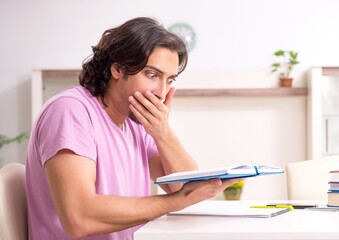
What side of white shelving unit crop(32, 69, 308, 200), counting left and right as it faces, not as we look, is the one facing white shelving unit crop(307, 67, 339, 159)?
left

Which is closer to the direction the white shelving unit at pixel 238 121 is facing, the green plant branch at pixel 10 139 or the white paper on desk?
the white paper on desk

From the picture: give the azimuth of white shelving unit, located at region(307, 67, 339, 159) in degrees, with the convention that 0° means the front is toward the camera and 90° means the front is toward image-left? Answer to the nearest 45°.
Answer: approximately 0°

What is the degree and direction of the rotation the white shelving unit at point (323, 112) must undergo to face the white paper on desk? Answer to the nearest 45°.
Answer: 0° — it already faces it

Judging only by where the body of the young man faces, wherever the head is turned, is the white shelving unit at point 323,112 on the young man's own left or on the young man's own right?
on the young man's own left

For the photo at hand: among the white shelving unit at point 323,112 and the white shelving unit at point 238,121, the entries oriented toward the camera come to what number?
2

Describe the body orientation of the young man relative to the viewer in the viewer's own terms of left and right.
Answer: facing the viewer and to the right of the viewer

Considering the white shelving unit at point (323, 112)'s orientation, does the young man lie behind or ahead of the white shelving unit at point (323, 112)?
ahead

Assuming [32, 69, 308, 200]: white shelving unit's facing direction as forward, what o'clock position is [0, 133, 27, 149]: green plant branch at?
The green plant branch is roughly at 3 o'clock from the white shelving unit.

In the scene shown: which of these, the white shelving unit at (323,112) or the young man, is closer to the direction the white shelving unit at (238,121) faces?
the young man

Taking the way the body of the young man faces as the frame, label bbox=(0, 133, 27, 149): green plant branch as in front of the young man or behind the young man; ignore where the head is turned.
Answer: behind

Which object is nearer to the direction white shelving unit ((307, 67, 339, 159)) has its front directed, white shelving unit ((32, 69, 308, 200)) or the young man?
the young man

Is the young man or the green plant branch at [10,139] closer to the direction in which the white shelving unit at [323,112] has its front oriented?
the young man
